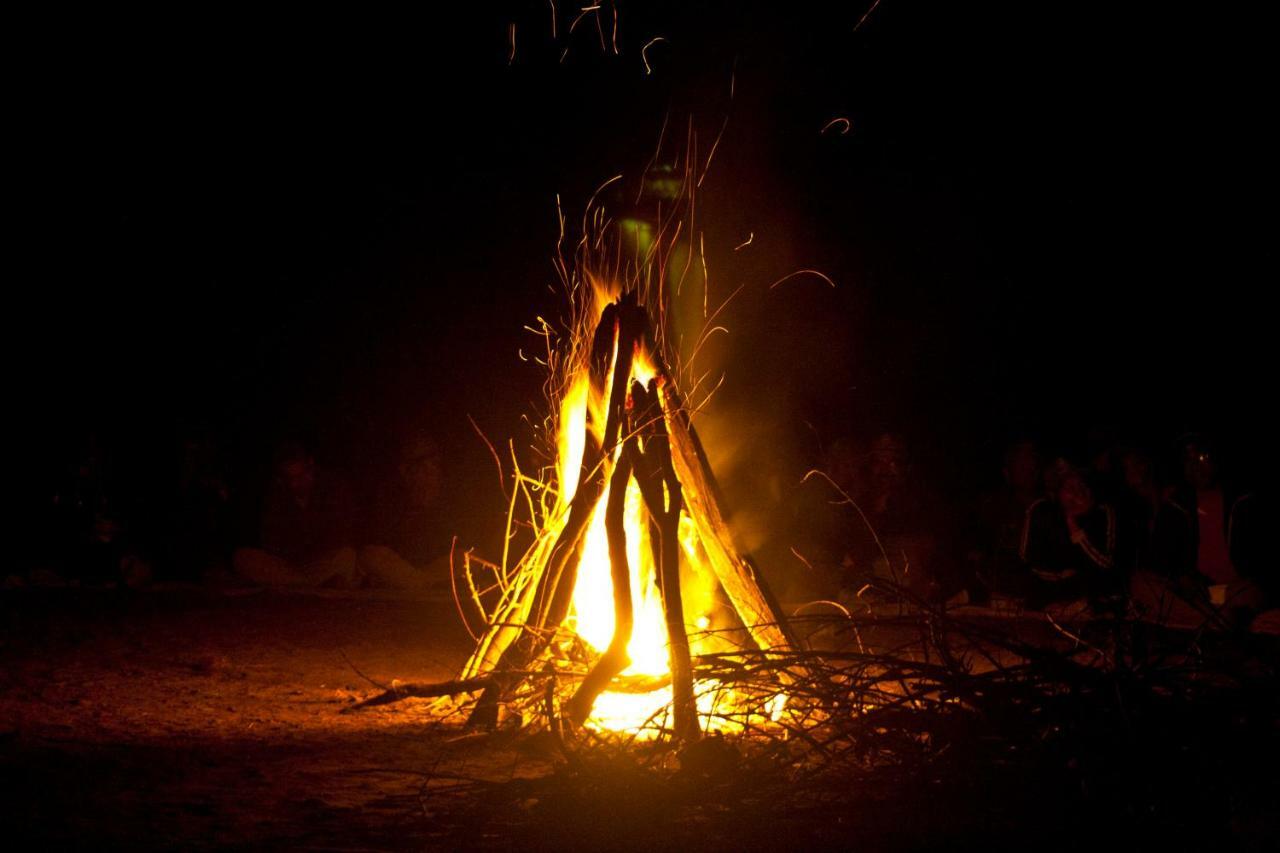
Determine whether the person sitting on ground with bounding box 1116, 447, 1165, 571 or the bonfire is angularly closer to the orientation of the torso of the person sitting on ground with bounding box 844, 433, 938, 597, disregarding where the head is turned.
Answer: the bonfire

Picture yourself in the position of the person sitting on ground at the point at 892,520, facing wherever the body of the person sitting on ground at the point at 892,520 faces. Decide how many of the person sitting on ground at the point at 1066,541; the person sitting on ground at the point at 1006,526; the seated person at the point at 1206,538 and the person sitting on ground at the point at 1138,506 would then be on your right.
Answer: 0

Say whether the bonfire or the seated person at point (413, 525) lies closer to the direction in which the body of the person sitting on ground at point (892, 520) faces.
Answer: the bonfire

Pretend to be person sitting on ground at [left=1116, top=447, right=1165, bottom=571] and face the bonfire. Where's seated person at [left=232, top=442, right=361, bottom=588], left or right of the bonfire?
right

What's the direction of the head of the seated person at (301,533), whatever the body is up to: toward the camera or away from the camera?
toward the camera

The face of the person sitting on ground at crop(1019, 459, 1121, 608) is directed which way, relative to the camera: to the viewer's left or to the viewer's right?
to the viewer's left

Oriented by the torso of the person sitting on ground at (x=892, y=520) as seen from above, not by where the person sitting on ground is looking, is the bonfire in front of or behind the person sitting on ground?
in front

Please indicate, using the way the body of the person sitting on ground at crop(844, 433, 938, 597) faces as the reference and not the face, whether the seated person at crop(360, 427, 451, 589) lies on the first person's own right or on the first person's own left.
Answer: on the first person's own right

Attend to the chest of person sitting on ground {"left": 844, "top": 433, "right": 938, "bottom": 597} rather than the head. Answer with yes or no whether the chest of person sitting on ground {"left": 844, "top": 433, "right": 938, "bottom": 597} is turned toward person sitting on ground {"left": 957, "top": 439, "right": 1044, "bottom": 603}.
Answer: no

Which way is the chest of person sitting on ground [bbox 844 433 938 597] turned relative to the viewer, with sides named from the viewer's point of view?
facing the viewer

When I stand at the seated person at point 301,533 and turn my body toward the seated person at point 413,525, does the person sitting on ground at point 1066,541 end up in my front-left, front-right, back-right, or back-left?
front-right

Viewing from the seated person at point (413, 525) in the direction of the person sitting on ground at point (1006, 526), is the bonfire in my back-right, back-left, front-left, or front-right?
front-right

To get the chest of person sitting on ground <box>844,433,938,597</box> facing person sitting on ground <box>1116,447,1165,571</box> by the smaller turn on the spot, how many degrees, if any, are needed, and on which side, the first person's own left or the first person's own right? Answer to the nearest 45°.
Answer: approximately 90° to the first person's own left

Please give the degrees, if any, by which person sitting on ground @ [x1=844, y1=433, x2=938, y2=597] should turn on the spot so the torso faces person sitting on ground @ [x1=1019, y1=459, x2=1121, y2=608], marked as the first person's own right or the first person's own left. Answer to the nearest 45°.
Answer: approximately 90° to the first person's own left

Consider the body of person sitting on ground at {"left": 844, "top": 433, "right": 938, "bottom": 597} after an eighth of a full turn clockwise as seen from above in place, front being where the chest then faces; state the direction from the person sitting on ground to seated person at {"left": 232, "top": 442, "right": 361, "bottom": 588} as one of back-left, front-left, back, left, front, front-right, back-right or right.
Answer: front-right
